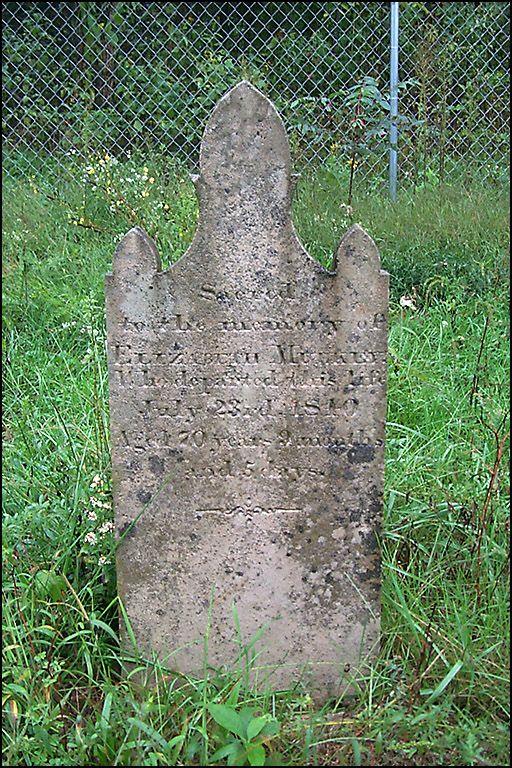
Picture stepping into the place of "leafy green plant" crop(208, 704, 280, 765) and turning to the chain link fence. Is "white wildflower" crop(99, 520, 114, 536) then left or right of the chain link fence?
left

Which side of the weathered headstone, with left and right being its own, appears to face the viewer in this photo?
front

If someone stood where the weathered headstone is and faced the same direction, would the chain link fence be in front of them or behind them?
behind
